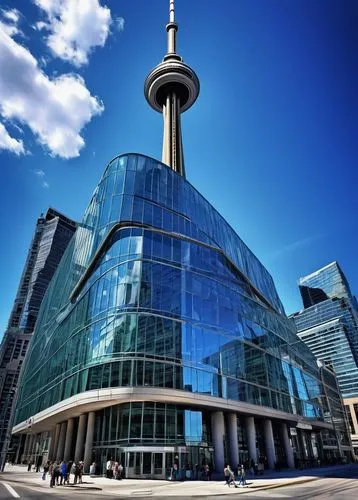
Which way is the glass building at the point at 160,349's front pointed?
toward the camera

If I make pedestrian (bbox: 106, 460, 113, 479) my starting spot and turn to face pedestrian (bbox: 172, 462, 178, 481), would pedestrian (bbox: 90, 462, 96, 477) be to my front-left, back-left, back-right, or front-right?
back-left
